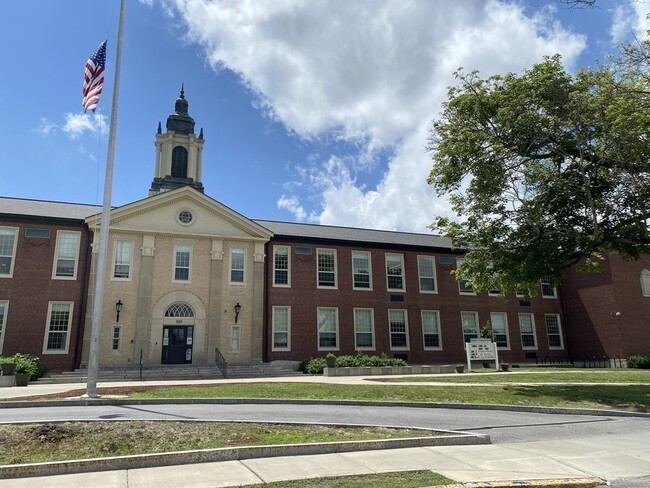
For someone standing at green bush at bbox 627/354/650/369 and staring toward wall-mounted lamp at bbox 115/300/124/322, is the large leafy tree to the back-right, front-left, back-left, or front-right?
front-left

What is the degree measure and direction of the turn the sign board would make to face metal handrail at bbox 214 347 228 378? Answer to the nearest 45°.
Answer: approximately 90° to its right

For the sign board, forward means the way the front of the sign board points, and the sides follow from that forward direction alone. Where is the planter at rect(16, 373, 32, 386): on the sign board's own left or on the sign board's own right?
on the sign board's own right

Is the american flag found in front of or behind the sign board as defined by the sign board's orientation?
in front

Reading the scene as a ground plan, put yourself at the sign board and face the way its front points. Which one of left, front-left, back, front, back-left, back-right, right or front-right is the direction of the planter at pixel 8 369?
front-right

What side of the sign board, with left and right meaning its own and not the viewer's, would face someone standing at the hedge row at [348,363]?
right

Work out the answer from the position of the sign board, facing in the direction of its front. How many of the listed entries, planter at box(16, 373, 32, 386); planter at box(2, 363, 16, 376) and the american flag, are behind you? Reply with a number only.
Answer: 0

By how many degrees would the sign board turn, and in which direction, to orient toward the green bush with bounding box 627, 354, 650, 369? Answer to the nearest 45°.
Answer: approximately 135° to its left

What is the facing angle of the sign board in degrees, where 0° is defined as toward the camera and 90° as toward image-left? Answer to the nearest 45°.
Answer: approximately 0°

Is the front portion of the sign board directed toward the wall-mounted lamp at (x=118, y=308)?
no

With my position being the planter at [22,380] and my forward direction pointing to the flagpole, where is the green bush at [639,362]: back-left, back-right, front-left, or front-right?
front-left

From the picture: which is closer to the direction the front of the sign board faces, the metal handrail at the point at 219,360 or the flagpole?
the flagpole

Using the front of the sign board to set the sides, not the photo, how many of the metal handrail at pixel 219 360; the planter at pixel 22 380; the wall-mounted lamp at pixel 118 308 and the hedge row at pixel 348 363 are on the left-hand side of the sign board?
0

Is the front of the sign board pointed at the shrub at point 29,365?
no
